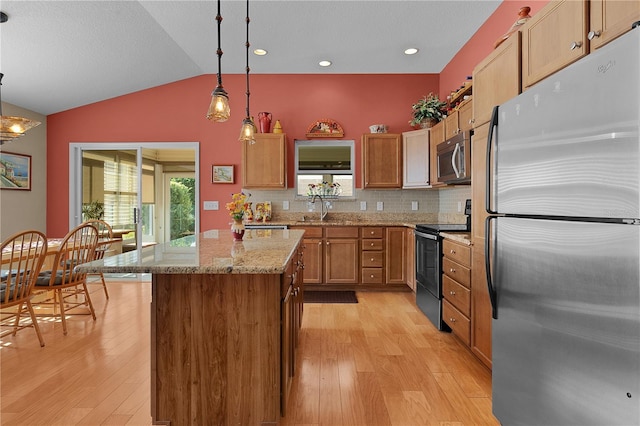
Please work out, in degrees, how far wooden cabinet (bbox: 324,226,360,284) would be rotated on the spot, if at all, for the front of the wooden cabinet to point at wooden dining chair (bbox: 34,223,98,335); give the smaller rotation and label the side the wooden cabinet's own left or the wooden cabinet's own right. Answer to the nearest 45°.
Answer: approximately 45° to the wooden cabinet's own right

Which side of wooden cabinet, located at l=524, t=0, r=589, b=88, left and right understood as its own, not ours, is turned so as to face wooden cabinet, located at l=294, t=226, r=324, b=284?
right

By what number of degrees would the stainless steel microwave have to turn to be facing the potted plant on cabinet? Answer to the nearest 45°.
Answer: approximately 135° to its right

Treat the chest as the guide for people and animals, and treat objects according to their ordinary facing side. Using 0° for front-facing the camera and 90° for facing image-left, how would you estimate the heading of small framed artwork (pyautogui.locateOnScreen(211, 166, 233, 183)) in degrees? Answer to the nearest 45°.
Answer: approximately 0°

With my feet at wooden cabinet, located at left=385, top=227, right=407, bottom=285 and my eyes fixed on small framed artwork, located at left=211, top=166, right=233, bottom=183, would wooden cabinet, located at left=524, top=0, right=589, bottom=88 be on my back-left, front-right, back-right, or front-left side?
back-left

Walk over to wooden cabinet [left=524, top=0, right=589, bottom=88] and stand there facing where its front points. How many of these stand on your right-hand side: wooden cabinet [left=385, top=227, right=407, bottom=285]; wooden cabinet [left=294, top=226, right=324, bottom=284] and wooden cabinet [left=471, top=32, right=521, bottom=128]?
3

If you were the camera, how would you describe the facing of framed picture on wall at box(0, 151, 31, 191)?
facing the viewer and to the right of the viewer

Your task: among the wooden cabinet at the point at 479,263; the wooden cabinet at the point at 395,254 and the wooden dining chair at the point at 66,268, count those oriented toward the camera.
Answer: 1

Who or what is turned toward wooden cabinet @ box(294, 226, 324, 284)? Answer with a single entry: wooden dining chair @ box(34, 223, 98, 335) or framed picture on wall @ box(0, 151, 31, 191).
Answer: the framed picture on wall
